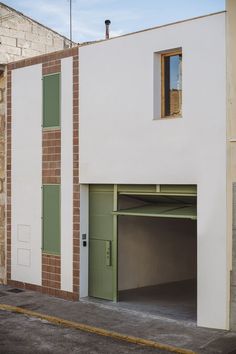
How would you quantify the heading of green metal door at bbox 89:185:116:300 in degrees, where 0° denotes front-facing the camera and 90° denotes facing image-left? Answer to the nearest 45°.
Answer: approximately 45°
